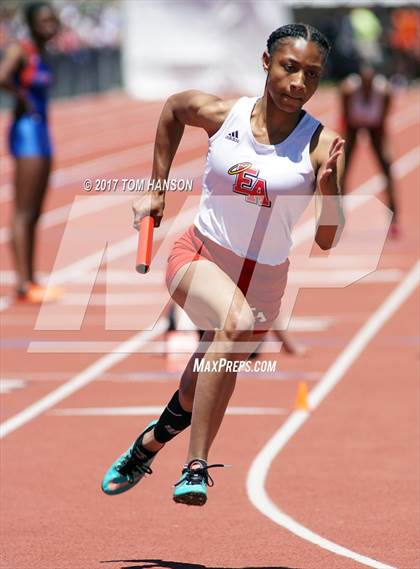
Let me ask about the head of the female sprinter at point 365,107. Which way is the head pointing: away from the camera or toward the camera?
toward the camera

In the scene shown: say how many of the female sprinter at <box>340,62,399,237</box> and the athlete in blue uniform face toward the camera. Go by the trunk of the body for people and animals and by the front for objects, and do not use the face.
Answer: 1

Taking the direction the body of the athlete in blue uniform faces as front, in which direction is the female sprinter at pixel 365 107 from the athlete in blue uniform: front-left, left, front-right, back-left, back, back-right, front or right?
front-left

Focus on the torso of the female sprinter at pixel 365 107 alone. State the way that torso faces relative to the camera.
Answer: toward the camera

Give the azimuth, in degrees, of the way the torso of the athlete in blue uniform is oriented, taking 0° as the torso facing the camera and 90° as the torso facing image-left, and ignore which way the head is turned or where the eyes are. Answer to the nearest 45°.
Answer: approximately 270°

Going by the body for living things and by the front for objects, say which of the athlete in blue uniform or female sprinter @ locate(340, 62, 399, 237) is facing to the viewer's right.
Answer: the athlete in blue uniform

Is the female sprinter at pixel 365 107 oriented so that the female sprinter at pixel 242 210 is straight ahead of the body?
yes

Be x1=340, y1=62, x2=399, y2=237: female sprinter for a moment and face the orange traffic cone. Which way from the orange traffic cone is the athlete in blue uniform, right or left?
right

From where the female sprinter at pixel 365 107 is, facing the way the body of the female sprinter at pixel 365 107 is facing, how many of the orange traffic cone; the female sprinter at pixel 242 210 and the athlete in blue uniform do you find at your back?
0

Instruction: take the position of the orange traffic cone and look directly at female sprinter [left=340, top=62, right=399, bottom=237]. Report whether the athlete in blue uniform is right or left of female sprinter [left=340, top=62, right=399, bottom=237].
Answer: left

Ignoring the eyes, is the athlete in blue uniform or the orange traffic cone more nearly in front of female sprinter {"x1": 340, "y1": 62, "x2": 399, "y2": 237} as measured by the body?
the orange traffic cone

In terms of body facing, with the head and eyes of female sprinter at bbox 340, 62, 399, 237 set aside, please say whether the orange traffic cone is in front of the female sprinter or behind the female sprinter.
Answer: in front

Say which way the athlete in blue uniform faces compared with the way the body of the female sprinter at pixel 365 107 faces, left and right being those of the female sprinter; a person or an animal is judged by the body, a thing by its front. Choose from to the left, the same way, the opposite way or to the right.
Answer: to the left

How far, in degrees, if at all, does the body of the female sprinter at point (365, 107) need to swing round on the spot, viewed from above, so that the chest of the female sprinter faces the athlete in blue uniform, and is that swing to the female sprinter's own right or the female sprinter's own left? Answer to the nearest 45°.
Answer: approximately 45° to the female sprinter's own right
